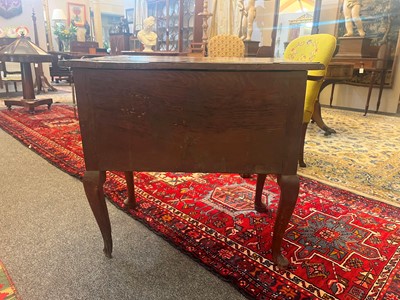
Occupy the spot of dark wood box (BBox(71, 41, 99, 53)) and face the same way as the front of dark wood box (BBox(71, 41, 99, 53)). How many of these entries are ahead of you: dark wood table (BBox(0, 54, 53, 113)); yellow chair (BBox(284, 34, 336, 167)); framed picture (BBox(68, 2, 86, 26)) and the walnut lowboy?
3

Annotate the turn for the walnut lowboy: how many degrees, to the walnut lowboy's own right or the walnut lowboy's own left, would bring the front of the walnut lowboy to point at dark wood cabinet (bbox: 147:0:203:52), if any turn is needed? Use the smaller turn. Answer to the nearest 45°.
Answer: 0° — it already faces it

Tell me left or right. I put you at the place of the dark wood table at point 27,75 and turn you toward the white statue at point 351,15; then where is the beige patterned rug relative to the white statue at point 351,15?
right

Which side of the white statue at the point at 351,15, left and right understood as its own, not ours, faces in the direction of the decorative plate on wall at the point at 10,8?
right

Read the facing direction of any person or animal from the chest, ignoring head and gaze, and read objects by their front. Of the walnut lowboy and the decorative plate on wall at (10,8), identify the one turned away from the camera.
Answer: the walnut lowboy

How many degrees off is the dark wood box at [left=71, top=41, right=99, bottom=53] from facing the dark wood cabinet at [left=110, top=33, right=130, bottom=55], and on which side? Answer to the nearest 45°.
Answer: approximately 45° to its left

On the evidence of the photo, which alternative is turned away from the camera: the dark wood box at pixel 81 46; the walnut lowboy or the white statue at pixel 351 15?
the walnut lowboy

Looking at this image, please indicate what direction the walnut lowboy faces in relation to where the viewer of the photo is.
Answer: facing away from the viewer

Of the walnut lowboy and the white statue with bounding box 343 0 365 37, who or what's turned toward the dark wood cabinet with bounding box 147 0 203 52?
the walnut lowboy

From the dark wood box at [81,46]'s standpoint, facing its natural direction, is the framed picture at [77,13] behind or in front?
behind

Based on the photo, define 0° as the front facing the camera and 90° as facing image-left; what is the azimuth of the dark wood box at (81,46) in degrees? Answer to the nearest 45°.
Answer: approximately 0°
